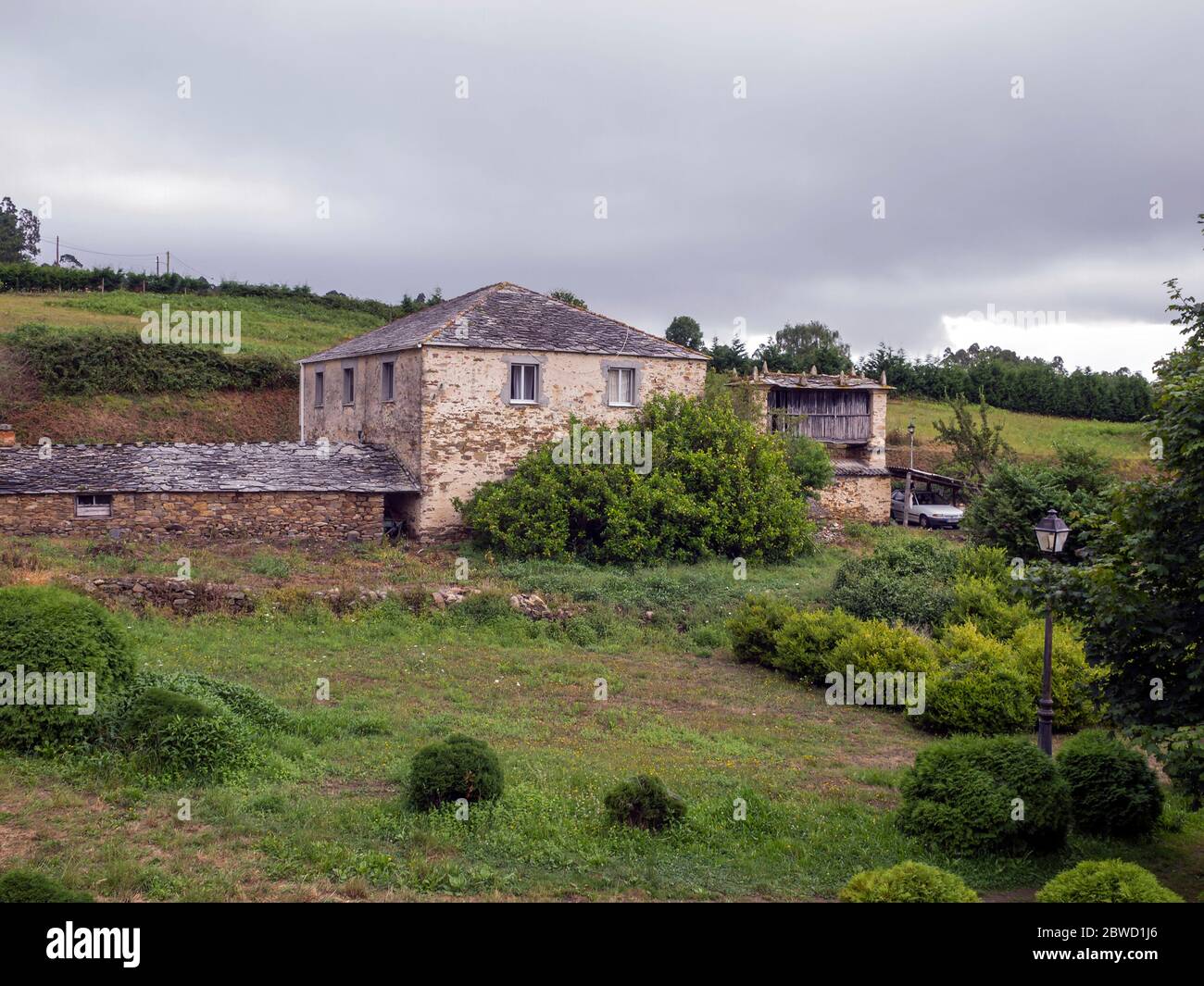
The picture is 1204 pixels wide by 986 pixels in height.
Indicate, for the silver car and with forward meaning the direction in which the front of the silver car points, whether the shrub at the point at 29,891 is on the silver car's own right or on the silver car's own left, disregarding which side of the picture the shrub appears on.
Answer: on the silver car's own right

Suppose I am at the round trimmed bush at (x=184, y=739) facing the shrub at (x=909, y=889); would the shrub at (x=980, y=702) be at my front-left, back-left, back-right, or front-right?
front-left

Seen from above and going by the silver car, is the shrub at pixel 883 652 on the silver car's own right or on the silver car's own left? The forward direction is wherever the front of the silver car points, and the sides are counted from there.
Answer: on the silver car's own right

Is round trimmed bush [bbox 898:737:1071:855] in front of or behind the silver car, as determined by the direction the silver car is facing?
in front

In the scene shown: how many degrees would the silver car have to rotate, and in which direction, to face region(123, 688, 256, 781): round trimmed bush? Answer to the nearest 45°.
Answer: approximately 45° to its right

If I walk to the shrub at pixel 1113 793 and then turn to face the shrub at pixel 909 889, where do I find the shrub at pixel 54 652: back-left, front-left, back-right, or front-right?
front-right

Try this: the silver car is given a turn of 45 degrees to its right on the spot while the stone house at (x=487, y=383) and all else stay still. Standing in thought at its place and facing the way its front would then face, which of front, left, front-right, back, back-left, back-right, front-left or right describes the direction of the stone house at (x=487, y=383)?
front-right

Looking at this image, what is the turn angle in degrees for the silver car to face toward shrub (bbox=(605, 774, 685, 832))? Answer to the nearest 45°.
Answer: approximately 45° to its right

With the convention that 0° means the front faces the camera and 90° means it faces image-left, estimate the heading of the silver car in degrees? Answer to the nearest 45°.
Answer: approximately 315°

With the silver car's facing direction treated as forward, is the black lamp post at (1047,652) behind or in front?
in front

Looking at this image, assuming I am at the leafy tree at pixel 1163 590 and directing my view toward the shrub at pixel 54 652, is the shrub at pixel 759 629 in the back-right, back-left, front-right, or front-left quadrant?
front-right

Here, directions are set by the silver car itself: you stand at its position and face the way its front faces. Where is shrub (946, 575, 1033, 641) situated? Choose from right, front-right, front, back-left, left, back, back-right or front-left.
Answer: front-right
